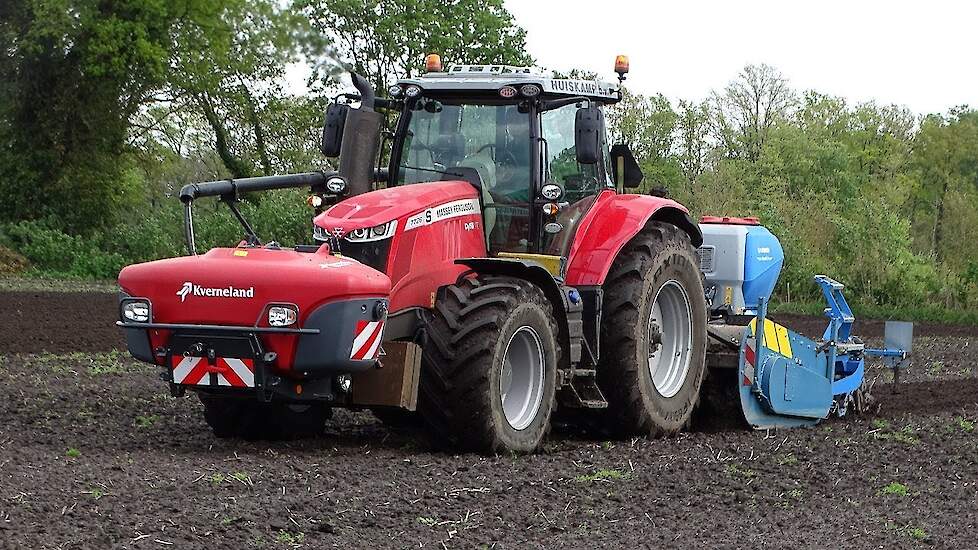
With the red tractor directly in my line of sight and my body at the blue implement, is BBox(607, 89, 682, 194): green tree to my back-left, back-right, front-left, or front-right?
back-right

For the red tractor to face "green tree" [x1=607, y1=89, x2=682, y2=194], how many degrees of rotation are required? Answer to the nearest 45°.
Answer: approximately 135° to its right

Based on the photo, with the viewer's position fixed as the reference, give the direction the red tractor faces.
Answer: facing the viewer and to the left of the viewer

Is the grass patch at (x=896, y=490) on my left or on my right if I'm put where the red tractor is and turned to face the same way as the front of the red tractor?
on my left

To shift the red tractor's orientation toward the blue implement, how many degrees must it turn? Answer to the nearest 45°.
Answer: approximately 180°

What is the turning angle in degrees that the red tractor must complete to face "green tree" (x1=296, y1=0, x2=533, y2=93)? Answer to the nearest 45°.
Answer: approximately 135° to its right
